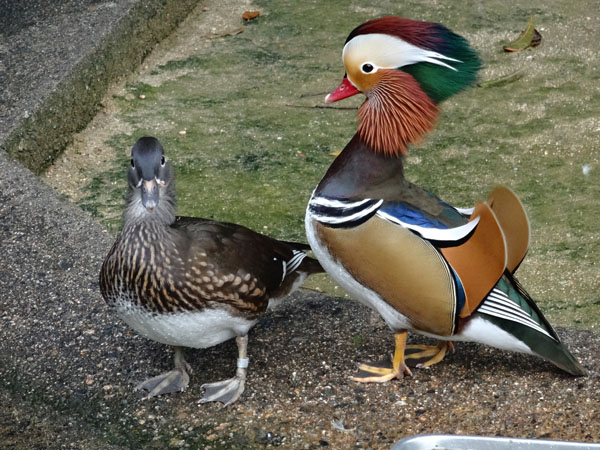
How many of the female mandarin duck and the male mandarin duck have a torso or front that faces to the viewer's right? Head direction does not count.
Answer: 0

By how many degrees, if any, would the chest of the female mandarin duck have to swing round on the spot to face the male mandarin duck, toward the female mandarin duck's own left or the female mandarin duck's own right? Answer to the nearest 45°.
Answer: approximately 135° to the female mandarin duck's own left

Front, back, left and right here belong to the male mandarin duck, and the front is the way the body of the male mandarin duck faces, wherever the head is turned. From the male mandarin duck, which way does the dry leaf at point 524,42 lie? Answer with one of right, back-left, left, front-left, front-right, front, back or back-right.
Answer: right

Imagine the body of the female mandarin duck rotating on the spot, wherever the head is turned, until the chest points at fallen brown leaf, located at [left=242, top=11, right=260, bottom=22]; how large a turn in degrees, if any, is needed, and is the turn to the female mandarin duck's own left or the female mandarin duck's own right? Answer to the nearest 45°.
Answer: approximately 135° to the female mandarin duck's own right

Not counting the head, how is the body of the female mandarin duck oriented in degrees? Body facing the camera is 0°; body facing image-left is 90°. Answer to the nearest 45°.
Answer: approximately 45°

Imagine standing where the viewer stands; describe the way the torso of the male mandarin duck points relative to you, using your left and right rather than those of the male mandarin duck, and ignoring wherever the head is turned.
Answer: facing to the left of the viewer

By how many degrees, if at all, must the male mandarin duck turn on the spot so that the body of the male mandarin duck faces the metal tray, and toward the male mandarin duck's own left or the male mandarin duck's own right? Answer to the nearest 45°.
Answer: approximately 90° to the male mandarin duck's own left

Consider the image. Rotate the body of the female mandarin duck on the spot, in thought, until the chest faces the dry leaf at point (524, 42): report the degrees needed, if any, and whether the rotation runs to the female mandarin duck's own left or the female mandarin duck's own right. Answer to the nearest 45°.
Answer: approximately 180°

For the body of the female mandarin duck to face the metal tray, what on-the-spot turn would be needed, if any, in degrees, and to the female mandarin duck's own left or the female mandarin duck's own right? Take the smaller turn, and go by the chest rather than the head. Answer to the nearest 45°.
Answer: approximately 90° to the female mandarin duck's own left
